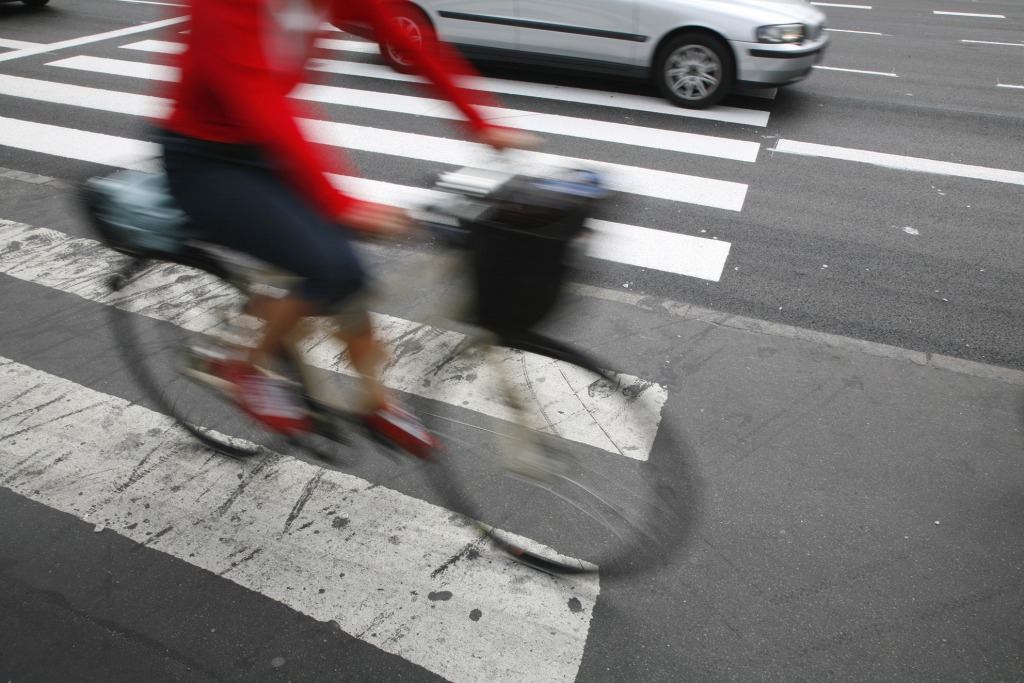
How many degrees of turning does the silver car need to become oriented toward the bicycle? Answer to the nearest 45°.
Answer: approximately 90° to its right

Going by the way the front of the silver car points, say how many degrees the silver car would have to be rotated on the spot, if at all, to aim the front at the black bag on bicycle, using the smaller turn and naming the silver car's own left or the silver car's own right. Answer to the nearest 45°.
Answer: approximately 90° to the silver car's own right

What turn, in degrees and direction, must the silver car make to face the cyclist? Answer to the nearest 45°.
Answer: approximately 90° to its right

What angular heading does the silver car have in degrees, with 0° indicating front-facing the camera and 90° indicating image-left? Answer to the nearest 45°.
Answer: approximately 270°
